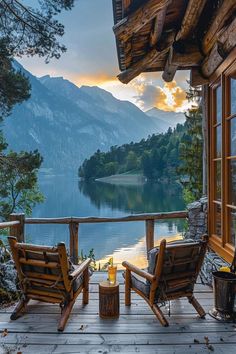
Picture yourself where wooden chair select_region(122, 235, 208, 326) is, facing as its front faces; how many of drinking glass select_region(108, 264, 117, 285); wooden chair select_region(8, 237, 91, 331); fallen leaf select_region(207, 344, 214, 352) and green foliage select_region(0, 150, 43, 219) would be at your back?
1

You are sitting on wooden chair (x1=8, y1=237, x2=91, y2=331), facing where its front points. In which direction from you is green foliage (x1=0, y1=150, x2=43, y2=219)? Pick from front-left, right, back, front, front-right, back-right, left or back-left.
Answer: front-left

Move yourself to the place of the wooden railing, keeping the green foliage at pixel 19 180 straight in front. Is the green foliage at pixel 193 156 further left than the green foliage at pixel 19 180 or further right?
right

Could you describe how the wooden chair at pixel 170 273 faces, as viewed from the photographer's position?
facing away from the viewer and to the left of the viewer

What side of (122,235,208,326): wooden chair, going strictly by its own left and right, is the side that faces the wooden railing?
front

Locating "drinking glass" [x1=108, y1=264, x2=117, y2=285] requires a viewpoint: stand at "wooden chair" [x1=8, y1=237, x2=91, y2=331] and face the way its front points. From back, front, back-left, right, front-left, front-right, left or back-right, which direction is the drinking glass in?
front-right

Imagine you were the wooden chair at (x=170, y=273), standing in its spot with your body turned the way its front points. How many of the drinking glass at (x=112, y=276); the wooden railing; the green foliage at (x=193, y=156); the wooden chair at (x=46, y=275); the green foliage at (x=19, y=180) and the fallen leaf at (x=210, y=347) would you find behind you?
1

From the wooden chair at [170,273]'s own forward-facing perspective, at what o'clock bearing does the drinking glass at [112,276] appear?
The drinking glass is roughly at 11 o'clock from the wooden chair.

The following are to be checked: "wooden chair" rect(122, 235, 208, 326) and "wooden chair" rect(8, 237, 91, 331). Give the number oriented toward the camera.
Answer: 0

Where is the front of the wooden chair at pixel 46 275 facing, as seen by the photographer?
facing away from the viewer and to the right of the viewer

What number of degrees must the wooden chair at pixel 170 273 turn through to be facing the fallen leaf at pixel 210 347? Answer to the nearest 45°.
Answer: approximately 180°

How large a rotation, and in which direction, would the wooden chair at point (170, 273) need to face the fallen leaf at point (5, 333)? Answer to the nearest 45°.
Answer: approximately 45° to its left

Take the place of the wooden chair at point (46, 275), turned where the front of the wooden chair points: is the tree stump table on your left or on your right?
on your right
